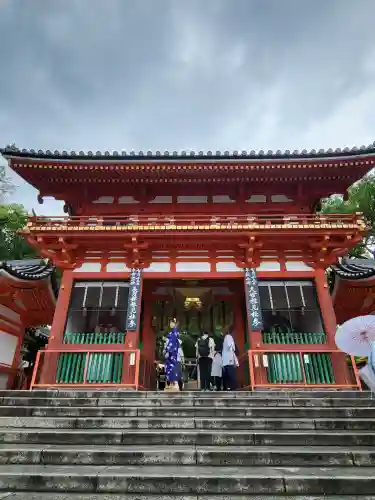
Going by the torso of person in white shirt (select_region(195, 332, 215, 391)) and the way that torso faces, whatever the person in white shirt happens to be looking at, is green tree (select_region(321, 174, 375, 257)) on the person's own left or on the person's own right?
on the person's own right

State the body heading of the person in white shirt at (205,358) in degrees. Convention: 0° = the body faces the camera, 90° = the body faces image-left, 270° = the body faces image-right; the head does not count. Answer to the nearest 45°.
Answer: approximately 180°

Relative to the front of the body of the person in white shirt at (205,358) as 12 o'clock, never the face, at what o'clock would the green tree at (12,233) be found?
The green tree is roughly at 10 o'clock from the person in white shirt.

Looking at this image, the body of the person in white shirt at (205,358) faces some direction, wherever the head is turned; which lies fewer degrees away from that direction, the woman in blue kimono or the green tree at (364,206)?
the green tree

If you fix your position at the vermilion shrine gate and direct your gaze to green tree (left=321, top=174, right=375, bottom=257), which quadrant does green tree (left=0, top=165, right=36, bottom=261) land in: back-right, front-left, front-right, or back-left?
back-left

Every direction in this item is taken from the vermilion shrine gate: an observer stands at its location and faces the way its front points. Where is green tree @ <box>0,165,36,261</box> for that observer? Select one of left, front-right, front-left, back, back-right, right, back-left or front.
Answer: back-right

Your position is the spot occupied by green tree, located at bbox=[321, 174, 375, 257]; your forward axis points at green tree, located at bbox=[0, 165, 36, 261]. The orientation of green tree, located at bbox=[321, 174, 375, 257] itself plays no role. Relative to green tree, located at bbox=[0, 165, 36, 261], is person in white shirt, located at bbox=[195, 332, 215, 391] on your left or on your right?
left

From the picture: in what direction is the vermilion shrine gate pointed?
toward the camera

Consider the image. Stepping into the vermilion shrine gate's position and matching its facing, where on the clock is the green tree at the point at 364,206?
The green tree is roughly at 8 o'clock from the vermilion shrine gate.
